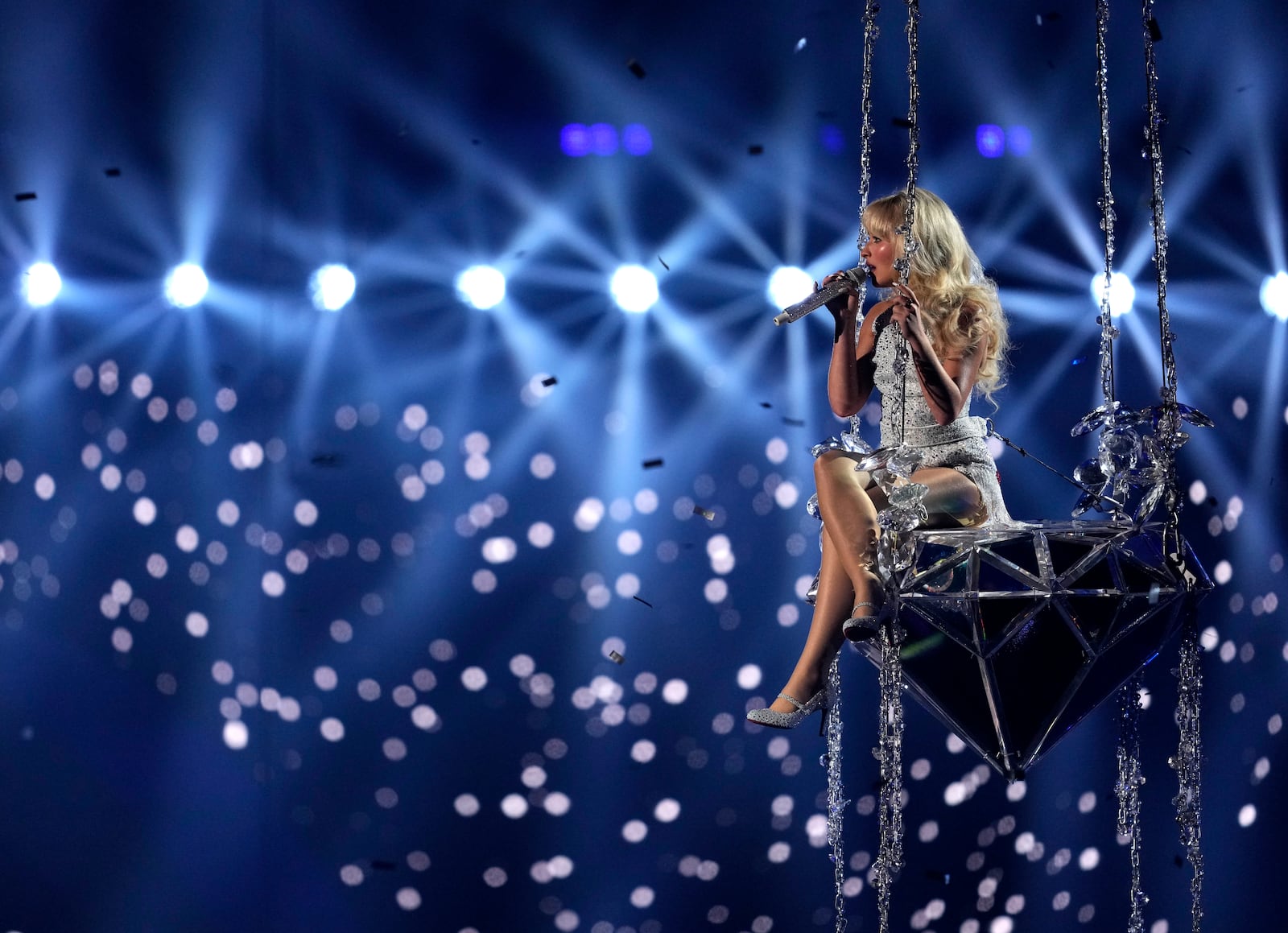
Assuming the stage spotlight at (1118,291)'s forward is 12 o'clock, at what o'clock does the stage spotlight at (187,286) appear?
the stage spotlight at (187,286) is roughly at 2 o'clock from the stage spotlight at (1118,291).

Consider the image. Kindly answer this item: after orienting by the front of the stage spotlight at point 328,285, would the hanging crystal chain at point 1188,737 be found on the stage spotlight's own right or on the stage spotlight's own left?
on the stage spotlight's own left

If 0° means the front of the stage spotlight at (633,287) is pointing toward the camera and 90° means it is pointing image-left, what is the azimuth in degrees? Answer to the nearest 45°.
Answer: approximately 0°

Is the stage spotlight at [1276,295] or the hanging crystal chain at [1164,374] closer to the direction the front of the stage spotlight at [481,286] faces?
the hanging crystal chain

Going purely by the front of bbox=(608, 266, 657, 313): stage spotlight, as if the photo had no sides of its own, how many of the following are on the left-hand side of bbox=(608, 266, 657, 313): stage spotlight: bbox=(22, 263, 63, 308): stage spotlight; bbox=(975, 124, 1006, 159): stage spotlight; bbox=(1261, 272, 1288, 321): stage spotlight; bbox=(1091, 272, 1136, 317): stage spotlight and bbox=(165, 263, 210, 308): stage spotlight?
3

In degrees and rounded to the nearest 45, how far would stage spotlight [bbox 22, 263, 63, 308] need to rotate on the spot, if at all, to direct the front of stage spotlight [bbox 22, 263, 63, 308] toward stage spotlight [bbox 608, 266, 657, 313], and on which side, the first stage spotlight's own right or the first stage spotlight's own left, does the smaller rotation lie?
approximately 45° to the first stage spotlight's own left

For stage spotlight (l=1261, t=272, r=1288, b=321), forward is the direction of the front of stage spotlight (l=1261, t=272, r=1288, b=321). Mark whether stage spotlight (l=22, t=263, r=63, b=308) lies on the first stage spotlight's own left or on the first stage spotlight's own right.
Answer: on the first stage spotlight's own right

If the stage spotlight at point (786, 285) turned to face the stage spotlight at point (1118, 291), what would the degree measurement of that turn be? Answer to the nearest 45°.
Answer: approximately 90° to its left

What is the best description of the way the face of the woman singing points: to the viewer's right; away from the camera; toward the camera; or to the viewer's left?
to the viewer's left

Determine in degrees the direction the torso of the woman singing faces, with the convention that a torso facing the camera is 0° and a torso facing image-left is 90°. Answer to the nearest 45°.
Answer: approximately 90°

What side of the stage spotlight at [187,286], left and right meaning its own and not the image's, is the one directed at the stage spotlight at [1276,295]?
left
